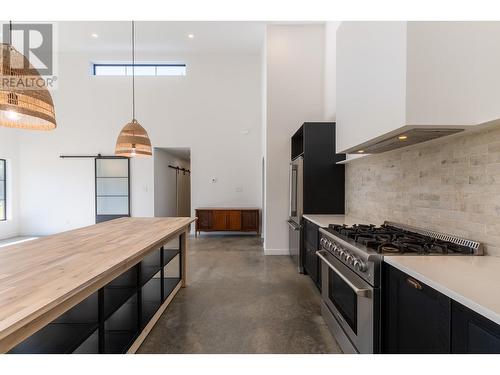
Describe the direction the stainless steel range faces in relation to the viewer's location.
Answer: facing the viewer and to the left of the viewer

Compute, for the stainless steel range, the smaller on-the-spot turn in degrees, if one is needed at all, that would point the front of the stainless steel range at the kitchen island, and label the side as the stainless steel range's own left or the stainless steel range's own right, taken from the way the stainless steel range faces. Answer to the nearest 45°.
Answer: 0° — it already faces it

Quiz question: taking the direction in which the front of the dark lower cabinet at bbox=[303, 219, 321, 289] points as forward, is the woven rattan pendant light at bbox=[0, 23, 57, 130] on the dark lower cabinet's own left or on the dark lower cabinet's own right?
on the dark lower cabinet's own left

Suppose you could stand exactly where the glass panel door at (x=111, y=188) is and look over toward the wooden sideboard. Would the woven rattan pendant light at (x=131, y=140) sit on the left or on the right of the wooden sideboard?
right

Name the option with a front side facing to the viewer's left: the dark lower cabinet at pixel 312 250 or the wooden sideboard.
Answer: the dark lower cabinet

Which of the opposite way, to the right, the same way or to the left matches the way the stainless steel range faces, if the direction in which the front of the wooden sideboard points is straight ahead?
to the right

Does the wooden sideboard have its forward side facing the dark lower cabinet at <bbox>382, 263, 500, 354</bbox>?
yes

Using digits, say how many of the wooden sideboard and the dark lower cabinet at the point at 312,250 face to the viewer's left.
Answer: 1

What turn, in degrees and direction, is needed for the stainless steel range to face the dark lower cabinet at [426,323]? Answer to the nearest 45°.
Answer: approximately 90° to its left

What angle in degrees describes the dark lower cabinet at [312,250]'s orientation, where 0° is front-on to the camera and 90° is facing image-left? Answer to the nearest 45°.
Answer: approximately 90°

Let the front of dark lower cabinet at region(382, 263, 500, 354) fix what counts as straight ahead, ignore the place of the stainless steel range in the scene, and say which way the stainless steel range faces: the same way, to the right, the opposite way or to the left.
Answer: the same way

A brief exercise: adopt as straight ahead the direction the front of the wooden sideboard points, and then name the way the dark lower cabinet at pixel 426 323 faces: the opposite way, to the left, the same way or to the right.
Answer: to the right

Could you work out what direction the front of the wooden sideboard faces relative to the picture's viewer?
facing the viewer

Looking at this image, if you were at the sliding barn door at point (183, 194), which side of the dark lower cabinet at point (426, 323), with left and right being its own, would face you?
right

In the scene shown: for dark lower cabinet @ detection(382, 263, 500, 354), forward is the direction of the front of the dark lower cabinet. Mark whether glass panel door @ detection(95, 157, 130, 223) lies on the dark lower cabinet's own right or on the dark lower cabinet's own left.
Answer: on the dark lower cabinet's own right
